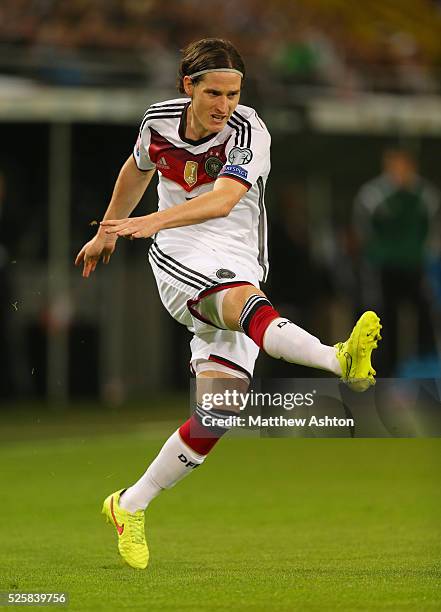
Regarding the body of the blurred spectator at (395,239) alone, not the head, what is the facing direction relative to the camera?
toward the camera

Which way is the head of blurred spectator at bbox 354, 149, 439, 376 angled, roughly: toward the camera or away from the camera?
toward the camera
